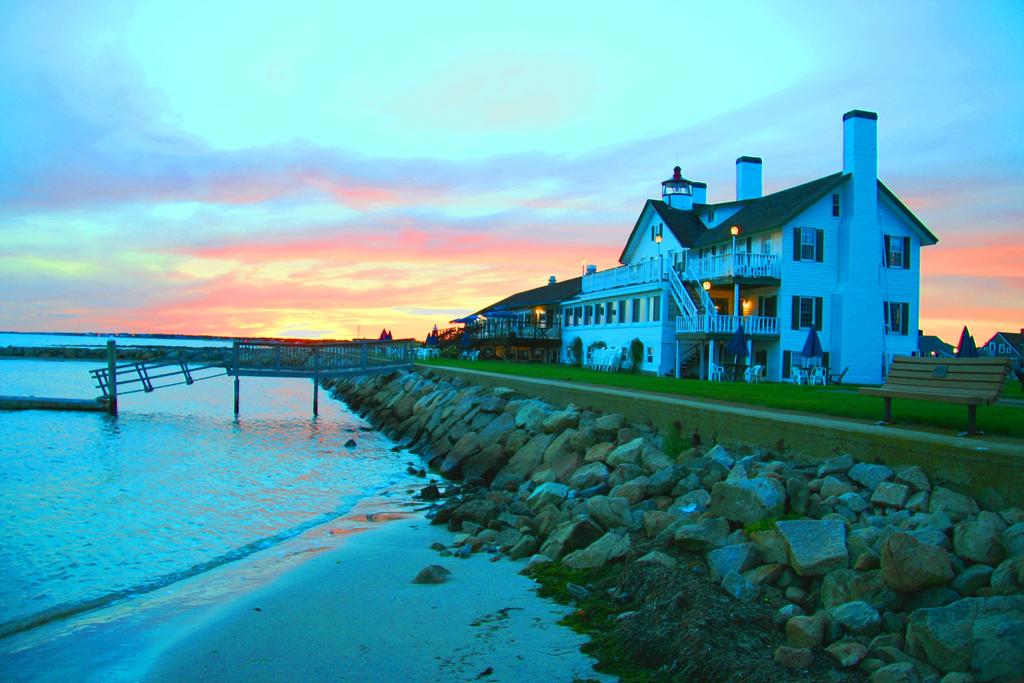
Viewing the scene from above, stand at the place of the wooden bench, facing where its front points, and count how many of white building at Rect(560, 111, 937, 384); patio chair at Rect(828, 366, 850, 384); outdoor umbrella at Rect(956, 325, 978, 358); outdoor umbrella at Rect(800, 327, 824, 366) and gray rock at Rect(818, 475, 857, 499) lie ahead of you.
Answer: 1

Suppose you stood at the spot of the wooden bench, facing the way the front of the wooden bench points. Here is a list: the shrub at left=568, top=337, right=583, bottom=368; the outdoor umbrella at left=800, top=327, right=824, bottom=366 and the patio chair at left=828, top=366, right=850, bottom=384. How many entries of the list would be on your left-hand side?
0

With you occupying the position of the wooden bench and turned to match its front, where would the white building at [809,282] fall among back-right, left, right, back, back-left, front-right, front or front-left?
back-right

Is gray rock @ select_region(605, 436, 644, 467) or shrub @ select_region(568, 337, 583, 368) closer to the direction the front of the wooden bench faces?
the gray rock

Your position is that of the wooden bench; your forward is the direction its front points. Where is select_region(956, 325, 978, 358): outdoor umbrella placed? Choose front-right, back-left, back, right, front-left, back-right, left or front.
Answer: back-right

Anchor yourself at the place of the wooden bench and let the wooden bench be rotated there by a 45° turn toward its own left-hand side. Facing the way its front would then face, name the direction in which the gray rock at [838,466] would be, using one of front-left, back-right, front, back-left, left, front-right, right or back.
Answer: front-right

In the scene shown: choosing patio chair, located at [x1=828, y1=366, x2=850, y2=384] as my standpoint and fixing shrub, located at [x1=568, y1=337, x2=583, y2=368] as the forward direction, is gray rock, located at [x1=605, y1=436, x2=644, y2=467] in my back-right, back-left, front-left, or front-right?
back-left

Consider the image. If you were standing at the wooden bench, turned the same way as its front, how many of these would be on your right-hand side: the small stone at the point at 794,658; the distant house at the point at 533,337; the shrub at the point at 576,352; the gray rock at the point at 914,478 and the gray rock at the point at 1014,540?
2

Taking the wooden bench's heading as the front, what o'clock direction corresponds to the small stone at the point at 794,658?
The small stone is roughly at 11 o'clock from the wooden bench.

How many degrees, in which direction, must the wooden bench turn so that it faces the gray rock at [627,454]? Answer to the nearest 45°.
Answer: approximately 45° to its right

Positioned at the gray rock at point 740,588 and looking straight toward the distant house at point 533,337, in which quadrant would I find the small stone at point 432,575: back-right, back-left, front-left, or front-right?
front-left

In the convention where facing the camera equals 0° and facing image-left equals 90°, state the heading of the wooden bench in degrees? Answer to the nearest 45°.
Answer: approximately 45°

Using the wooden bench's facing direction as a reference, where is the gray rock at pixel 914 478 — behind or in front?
in front

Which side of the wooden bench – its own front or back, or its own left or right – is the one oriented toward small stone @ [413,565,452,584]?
front

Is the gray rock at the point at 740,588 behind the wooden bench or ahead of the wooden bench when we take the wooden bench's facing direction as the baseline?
ahead

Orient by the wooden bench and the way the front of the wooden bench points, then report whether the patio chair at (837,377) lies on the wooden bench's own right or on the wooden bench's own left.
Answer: on the wooden bench's own right

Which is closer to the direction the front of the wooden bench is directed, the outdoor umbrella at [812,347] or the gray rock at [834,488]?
the gray rock

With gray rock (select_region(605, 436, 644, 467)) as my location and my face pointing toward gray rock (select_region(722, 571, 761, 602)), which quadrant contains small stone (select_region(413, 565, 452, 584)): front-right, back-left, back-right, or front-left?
front-right
